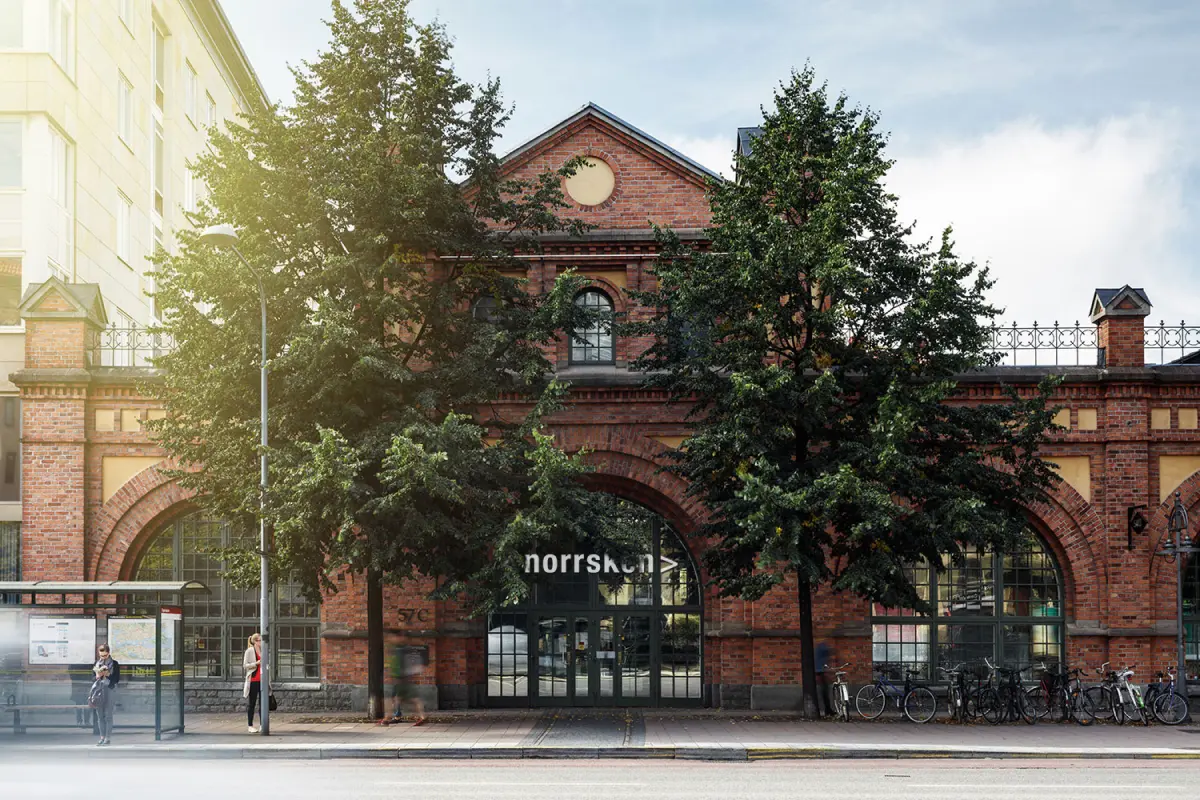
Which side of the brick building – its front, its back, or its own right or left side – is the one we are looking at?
front

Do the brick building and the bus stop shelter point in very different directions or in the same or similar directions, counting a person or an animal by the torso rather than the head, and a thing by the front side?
same or similar directions

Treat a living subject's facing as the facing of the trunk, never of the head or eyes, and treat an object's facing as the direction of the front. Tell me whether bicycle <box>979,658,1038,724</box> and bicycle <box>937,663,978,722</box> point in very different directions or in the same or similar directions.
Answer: same or similar directions

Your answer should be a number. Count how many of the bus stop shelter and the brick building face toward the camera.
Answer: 2

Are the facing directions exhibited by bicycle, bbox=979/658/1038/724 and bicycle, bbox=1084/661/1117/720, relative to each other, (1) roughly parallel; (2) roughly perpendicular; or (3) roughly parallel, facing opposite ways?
roughly parallel
